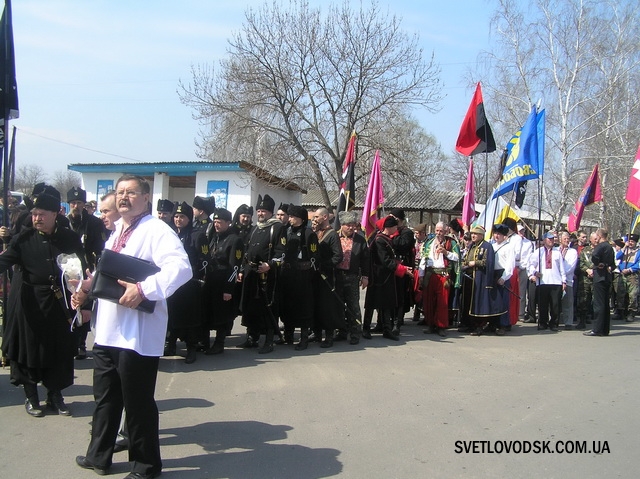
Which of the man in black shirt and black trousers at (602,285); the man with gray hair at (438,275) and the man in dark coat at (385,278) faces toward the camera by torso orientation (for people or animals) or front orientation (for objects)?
the man with gray hair

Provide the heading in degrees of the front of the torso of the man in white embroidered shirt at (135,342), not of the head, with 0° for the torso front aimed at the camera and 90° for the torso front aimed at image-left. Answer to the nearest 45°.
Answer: approximately 45°

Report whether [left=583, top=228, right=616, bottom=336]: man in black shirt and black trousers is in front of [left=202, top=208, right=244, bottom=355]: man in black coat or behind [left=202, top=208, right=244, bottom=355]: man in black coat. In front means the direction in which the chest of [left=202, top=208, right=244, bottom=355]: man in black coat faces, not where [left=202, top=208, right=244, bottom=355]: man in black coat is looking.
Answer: behind

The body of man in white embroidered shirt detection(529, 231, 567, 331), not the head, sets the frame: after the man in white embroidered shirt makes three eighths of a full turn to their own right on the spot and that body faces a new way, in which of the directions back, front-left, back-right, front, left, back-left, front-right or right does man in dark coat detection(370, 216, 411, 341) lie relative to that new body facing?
left

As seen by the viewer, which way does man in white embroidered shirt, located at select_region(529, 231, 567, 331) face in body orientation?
toward the camera

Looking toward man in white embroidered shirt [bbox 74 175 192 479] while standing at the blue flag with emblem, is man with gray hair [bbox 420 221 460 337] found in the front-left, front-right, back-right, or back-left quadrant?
front-right

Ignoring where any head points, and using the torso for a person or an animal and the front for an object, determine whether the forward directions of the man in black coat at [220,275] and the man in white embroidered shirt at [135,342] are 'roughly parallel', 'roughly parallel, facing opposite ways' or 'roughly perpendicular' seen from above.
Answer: roughly parallel

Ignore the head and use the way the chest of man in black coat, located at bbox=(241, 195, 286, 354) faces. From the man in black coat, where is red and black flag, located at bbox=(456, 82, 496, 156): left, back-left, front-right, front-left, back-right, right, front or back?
back

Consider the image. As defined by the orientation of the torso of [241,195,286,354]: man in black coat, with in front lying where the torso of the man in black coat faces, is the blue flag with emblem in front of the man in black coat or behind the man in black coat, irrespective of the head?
behind

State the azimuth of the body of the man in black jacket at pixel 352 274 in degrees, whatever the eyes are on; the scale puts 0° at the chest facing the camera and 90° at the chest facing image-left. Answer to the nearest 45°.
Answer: approximately 45°

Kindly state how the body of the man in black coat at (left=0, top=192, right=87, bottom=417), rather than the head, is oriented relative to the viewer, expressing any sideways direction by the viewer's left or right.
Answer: facing the viewer

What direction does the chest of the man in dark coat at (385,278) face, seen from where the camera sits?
to the viewer's right

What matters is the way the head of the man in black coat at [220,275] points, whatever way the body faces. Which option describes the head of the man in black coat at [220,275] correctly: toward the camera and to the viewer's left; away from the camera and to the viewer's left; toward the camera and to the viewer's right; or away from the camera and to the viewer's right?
toward the camera and to the viewer's left

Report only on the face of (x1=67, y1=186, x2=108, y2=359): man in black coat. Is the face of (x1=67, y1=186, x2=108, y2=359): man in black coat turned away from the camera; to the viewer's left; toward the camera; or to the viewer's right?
toward the camera
